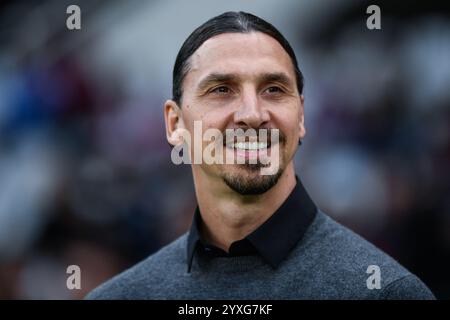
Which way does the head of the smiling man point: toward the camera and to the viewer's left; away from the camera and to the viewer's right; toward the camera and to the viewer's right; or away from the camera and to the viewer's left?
toward the camera and to the viewer's right

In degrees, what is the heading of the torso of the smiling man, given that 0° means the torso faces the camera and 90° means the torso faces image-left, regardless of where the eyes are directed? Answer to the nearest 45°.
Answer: approximately 0°
